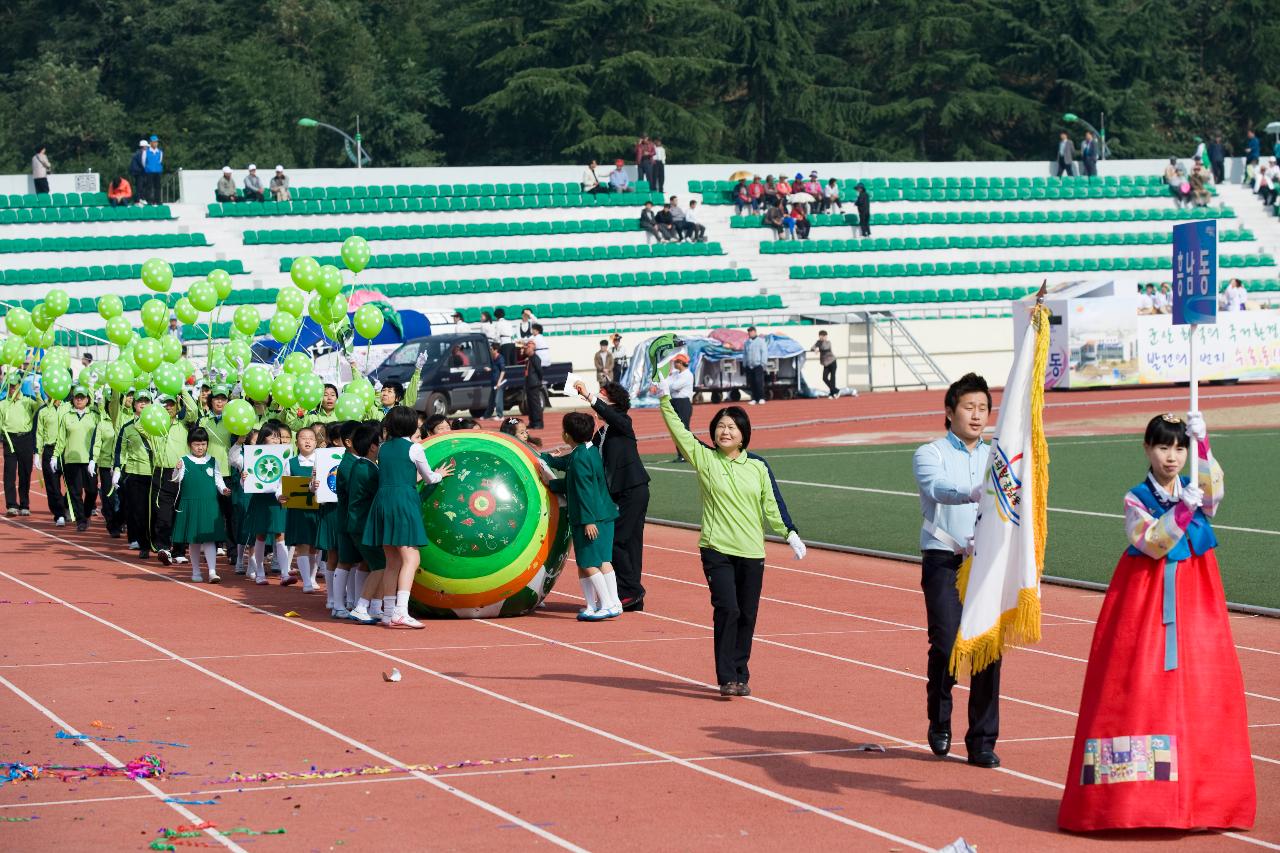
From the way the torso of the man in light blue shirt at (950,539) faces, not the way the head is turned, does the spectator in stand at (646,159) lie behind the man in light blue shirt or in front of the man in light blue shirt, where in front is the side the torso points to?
behind

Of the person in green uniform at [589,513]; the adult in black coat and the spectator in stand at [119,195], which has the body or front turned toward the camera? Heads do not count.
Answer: the spectator in stand

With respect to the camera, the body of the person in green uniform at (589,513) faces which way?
to the viewer's left

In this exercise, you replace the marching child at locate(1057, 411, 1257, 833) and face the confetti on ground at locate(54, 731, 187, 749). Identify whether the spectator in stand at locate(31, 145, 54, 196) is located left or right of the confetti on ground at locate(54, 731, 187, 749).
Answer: right

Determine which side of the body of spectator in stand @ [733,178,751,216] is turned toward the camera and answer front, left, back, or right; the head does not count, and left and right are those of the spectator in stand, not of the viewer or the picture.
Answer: front

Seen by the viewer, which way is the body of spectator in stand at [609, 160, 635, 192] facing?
toward the camera

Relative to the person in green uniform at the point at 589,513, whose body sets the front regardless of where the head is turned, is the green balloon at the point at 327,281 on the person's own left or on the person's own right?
on the person's own right

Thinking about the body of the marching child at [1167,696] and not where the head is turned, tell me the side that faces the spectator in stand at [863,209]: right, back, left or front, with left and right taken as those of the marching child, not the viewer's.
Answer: back

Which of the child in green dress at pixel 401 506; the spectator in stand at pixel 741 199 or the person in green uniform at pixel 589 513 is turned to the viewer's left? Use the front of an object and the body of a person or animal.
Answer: the person in green uniform at pixel 589 513

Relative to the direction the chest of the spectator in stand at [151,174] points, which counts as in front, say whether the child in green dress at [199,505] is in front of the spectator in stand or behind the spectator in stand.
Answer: in front

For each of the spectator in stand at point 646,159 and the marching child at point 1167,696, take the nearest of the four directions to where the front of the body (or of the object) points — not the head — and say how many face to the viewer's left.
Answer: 0

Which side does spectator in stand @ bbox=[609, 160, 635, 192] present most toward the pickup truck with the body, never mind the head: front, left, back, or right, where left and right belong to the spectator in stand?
front

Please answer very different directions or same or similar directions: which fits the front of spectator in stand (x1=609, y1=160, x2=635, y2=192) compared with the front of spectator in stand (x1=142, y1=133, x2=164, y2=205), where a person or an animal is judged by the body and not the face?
same or similar directions

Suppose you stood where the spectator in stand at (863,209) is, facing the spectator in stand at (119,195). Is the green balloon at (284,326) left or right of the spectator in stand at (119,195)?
left

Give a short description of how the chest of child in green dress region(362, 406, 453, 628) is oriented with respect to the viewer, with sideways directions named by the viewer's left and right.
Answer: facing away from the viewer and to the right of the viewer

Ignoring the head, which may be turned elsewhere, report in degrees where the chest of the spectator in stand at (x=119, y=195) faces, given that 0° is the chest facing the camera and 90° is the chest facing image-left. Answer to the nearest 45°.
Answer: approximately 0°

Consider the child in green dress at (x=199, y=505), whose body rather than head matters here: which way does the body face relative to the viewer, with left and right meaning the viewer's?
facing the viewer

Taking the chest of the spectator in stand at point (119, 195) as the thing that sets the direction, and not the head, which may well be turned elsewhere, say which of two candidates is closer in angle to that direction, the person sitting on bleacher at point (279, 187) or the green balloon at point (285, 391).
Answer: the green balloon
